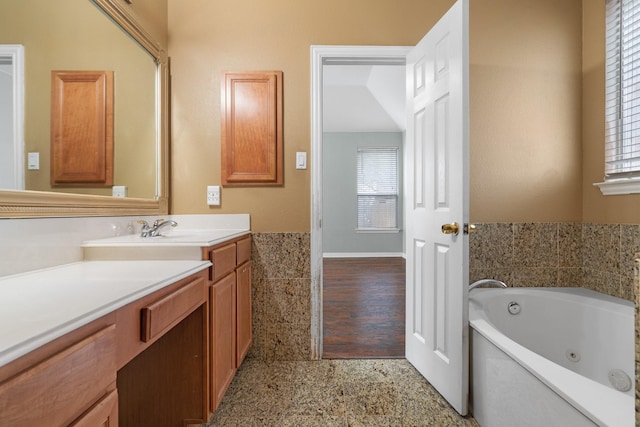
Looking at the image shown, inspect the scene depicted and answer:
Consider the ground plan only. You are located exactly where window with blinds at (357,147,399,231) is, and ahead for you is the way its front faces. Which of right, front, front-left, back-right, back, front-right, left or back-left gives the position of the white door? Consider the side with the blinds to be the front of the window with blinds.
front

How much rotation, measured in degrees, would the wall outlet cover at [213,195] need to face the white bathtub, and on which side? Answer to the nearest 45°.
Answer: approximately 45° to its left

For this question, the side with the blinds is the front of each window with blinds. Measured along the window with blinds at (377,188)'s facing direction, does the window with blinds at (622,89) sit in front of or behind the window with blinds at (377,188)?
in front

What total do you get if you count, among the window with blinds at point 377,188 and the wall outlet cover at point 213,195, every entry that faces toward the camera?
2

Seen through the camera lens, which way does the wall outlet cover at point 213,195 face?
facing the viewer

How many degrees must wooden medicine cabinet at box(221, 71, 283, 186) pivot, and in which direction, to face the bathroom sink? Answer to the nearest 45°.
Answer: approximately 45° to its right

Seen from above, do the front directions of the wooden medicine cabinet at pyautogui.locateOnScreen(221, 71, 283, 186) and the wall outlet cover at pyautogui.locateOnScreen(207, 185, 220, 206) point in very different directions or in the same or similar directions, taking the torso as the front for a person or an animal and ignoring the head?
same or similar directions

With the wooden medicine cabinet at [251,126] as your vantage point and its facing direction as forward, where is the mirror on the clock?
The mirror is roughly at 2 o'clock from the wooden medicine cabinet.

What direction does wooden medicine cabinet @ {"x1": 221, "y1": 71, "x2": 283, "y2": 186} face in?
toward the camera

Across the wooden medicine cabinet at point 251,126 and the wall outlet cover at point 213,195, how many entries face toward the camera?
2

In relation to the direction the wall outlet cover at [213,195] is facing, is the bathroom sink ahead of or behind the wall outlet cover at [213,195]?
ahead
